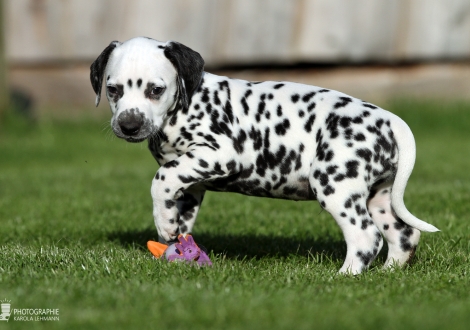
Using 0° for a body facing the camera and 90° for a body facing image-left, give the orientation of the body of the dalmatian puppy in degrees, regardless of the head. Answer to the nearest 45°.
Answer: approximately 90°
